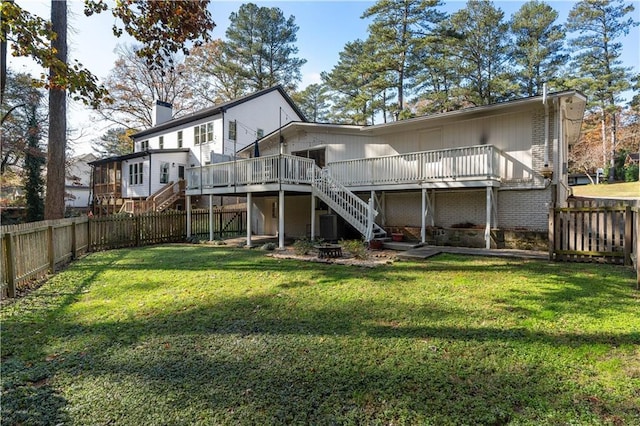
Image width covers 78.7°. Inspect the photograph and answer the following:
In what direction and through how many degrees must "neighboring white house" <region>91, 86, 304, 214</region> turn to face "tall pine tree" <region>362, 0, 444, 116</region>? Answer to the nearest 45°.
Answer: approximately 45° to its right

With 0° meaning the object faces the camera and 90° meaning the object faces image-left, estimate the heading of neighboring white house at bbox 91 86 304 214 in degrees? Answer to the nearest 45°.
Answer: approximately 225°

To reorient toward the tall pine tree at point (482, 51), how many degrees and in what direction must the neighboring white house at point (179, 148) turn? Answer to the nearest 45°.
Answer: approximately 45° to its right

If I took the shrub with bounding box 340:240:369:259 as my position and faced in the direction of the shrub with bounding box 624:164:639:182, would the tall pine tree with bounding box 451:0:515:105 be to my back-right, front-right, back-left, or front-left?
front-left

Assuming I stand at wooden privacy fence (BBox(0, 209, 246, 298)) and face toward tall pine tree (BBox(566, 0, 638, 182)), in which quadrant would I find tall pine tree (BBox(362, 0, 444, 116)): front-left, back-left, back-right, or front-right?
front-left

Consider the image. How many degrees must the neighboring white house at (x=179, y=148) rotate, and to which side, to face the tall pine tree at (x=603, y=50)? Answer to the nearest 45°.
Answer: approximately 45° to its right

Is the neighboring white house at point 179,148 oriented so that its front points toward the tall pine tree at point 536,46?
no

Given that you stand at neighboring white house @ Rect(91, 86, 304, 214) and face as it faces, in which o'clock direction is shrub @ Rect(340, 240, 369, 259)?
The shrub is roughly at 4 o'clock from the neighboring white house.

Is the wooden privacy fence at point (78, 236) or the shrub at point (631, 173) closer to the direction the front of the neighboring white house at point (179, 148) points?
the shrub

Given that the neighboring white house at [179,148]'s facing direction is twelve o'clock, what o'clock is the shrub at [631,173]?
The shrub is roughly at 2 o'clock from the neighboring white house.

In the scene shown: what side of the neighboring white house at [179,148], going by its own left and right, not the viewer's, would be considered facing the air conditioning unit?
right

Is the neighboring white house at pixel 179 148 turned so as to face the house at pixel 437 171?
no

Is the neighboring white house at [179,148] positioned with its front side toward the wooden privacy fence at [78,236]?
no
